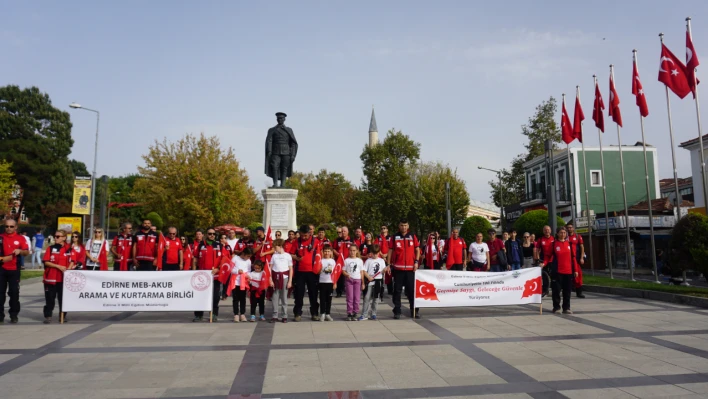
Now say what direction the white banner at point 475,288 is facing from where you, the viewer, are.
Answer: facing the viewer

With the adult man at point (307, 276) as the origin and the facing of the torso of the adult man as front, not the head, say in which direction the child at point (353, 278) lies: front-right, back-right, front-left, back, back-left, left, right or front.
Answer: left

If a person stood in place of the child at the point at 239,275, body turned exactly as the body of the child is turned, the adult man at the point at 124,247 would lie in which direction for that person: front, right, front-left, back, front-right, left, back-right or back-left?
back-right

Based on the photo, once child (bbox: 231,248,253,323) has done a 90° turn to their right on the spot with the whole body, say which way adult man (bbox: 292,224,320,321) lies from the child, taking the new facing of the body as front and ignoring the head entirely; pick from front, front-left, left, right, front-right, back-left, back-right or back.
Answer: back

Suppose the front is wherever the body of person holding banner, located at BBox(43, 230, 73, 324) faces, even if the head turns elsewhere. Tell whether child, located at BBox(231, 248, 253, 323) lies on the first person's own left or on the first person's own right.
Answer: on the first person's own left

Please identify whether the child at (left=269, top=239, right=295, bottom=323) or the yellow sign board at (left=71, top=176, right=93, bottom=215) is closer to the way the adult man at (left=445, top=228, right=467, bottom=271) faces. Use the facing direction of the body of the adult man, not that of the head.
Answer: the child

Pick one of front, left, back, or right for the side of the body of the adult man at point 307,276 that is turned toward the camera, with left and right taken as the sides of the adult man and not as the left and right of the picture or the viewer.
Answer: front

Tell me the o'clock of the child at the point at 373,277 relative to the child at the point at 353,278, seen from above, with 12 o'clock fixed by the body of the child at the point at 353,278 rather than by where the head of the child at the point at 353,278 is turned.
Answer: the child at the point at 373,277 is roughly at 8 o'clock from the child at the point at 353,278.

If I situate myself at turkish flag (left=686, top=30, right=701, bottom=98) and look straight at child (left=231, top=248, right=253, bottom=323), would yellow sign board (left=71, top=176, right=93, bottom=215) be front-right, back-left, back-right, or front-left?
front-right

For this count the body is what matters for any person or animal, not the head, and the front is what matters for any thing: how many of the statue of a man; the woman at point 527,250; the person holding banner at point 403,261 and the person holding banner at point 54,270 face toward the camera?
4

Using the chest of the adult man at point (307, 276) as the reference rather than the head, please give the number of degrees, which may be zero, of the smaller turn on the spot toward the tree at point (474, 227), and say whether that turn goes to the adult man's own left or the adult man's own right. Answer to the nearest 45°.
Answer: approximately 135° to the adult man's own left

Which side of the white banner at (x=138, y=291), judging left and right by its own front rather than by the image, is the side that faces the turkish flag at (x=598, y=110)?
left

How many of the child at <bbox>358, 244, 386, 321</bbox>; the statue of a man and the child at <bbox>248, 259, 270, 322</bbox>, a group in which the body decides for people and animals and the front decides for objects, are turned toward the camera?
3

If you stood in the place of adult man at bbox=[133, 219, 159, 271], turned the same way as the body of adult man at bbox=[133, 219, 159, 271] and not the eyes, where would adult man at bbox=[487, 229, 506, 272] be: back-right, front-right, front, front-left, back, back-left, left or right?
left
